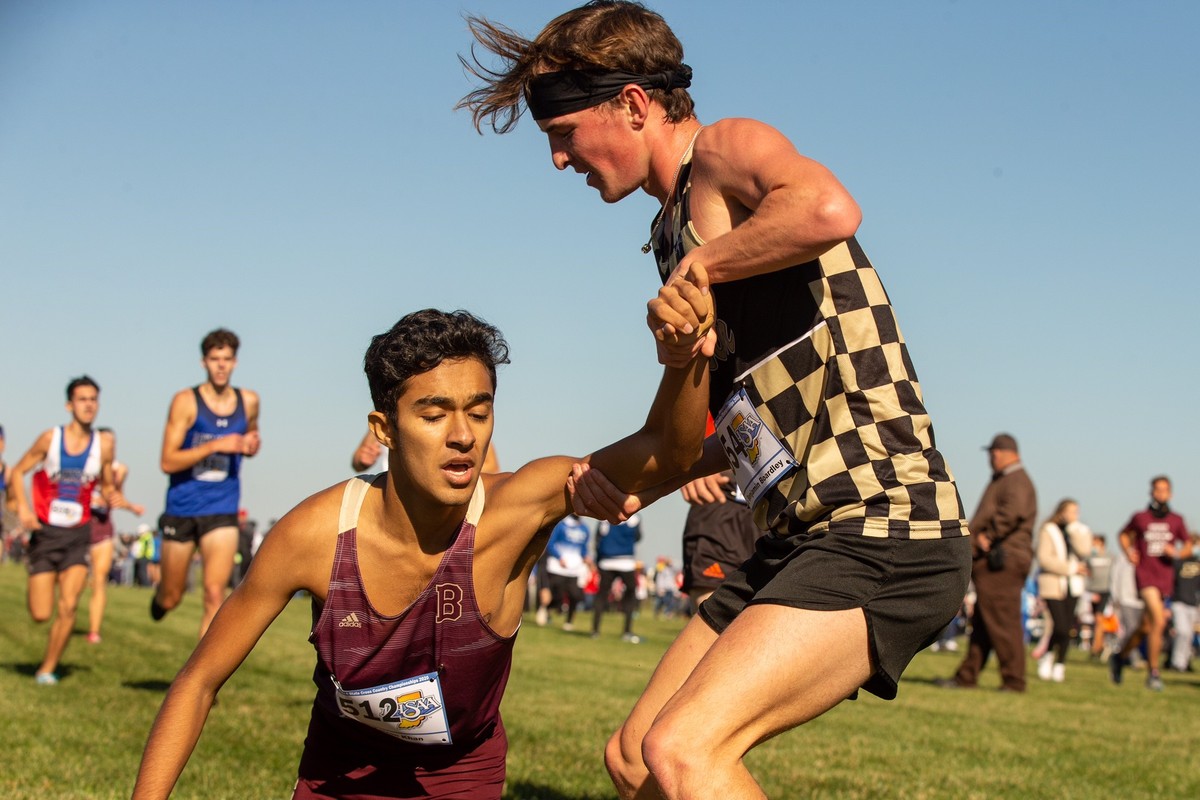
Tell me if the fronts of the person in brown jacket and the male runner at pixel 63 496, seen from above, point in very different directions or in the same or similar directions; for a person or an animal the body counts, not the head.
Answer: very different directions

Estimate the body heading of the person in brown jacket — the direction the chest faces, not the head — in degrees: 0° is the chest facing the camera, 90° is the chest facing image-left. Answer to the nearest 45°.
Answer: approximately 90°

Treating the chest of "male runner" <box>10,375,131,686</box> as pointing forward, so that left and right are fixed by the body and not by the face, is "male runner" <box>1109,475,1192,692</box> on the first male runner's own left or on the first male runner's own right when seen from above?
on the first male runner's own left

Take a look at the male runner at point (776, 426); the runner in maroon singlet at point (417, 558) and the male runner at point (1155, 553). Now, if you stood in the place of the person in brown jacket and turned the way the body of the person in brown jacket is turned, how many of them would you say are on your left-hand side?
2

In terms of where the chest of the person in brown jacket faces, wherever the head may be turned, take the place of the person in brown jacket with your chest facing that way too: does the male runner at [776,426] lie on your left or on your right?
on your left

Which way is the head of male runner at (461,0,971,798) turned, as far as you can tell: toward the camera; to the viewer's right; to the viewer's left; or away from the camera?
to the viewer's left

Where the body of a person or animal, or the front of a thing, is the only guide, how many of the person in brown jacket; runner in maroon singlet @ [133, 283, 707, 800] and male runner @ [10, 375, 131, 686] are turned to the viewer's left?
1

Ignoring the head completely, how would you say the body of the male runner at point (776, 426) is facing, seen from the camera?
to the viewer's left

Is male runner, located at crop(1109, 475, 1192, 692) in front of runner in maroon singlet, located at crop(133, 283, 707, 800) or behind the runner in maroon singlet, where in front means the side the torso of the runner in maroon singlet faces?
behind

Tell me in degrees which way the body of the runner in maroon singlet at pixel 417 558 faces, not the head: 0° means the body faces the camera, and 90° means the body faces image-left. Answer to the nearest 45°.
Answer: approximately 0°

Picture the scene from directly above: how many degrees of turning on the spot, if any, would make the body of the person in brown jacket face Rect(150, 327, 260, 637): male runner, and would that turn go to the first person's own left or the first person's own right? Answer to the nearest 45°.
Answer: approximately 45° to the first person's own left

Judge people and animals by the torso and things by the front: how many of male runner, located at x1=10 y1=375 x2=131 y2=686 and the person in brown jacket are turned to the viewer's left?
1

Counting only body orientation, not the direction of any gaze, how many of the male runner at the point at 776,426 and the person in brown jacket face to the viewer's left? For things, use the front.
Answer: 2

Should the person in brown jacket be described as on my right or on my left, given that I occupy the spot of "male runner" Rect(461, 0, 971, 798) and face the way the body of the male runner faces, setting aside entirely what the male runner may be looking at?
on my right

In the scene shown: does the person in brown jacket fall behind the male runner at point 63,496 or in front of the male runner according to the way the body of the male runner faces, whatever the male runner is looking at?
in front

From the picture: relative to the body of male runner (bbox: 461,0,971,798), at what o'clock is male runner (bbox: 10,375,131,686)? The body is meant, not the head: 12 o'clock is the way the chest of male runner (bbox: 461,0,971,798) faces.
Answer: male runner (bbox: 10,375,131,686) is roughly at 2 o'clock from male runner (bbox: 461,0,971,798).
